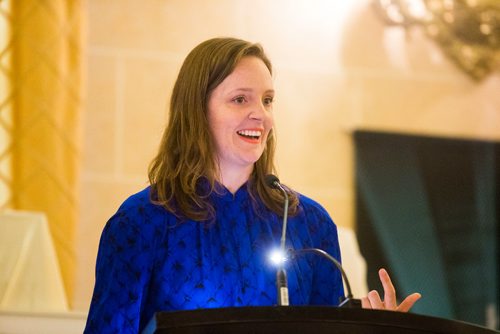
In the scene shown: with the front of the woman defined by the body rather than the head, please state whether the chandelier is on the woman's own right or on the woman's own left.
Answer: on the woman's own left

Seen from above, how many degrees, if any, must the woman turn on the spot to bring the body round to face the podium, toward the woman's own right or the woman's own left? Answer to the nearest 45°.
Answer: approximately 45° to the woman's own right

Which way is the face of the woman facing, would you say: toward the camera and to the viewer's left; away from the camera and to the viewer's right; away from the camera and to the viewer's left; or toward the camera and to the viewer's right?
toward the camera and to the viewer's right

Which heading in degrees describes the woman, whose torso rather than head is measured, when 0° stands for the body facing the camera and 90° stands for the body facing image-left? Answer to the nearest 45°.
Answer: approximately 315°

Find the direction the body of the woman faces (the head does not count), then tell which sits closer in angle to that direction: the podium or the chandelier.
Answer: the podium
